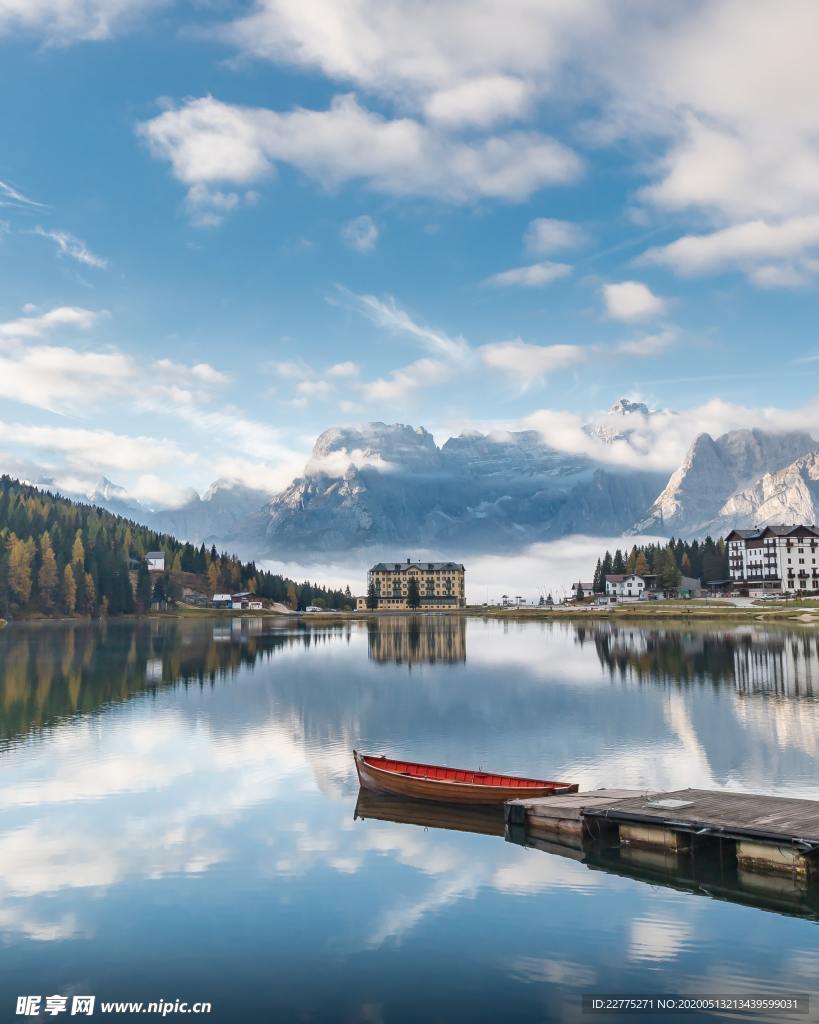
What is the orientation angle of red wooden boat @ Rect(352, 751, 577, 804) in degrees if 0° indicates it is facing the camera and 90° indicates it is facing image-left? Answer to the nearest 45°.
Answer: approximately 90°

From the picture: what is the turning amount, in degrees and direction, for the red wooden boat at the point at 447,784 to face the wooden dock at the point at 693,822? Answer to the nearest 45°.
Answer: approximately 135° to its left
